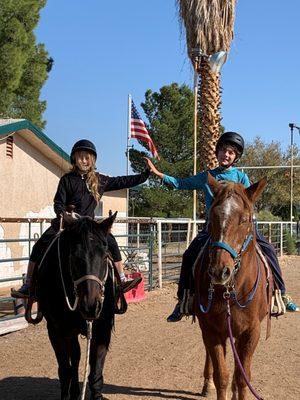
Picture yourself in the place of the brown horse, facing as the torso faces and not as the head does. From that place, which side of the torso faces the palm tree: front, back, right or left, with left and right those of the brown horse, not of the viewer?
back

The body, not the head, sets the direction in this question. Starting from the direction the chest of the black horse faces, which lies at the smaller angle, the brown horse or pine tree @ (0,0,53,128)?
the brown horse

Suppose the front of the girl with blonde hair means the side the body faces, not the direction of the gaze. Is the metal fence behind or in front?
behind

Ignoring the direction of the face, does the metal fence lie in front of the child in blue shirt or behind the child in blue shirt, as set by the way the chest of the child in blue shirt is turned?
behind

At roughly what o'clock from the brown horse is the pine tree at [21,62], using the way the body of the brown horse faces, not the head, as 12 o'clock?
The pine tree is roughly at 5 o'clock from the brown horse.
